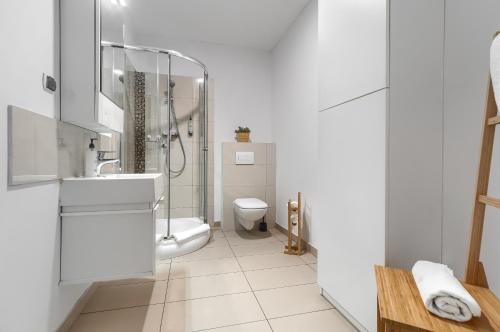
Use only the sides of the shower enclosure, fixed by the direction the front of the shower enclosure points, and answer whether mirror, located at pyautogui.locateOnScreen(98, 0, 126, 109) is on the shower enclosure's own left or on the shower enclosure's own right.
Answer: on the shower enclosure's own right

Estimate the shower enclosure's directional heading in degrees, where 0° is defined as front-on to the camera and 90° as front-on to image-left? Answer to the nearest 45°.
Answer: approximately 315°

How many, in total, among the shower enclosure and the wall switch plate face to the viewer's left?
0

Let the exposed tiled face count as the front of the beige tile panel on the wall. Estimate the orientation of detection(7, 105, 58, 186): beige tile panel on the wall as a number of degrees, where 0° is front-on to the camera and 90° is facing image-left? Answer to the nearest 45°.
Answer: approximately 315°

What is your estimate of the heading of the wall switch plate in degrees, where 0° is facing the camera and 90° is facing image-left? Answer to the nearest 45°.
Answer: approximately 315°

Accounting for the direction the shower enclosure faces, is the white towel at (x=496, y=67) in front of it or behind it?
in front

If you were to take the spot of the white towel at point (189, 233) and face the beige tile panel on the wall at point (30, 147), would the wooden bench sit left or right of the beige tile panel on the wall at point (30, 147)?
left
